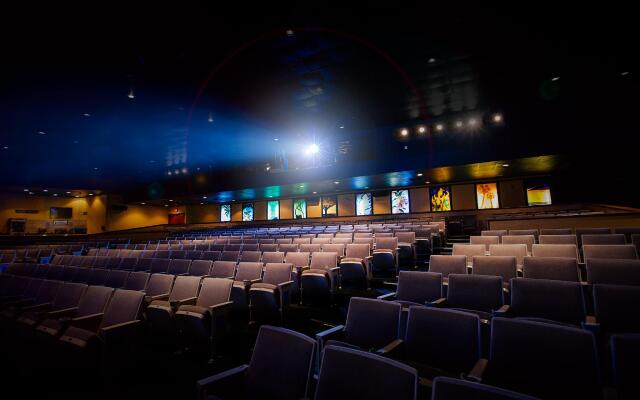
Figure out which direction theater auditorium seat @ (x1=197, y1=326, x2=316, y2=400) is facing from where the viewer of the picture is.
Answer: facing the viewer and to the left of the viewer
